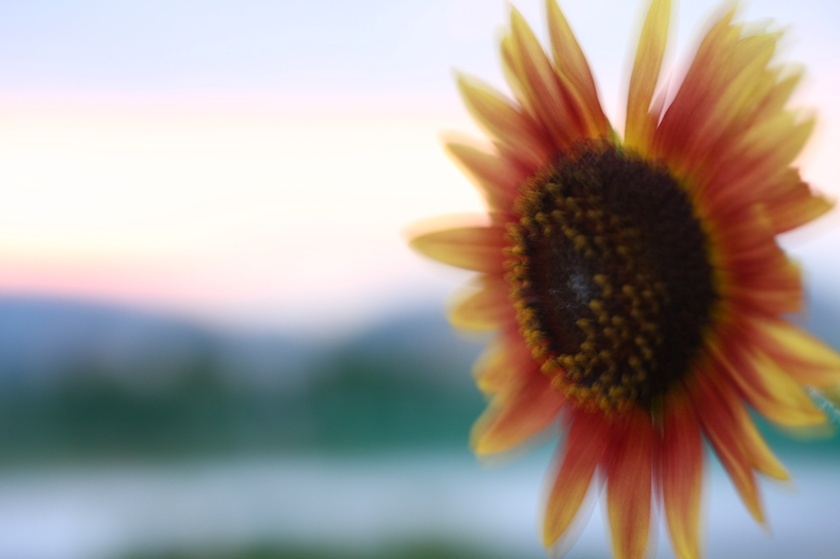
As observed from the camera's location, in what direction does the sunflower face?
facing the viewer and to the left of the viewer
